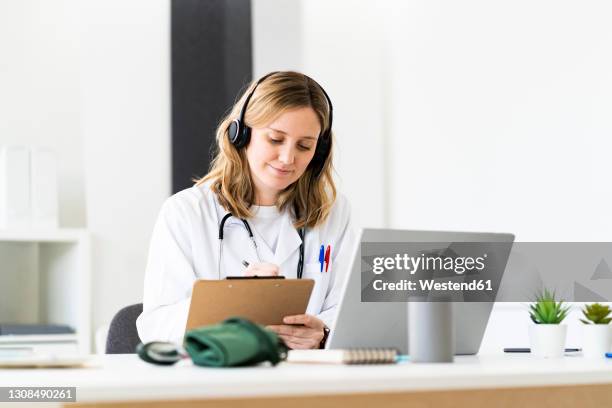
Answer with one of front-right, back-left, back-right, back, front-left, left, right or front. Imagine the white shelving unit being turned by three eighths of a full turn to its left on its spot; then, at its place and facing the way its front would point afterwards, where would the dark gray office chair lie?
back-right

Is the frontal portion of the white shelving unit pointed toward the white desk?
yes

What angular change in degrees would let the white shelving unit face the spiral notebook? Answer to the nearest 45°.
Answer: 0° — it already faces it

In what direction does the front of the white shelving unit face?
toward the camera

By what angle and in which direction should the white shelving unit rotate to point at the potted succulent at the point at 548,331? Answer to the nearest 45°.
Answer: approximately 45° to its left

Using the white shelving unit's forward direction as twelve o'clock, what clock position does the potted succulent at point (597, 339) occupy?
The potted succulent is roughly at 11 o'clock from the white shelving unit.

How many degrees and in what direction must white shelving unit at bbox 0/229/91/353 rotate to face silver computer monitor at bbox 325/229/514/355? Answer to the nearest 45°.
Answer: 0° — it already faces it

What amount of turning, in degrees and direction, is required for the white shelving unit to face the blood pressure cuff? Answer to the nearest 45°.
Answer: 0° — it already faces it

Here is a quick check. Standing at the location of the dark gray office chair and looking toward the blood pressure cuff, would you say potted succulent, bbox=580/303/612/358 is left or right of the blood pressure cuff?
left

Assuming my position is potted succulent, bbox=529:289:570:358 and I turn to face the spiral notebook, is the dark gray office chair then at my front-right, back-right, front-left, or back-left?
front-right
